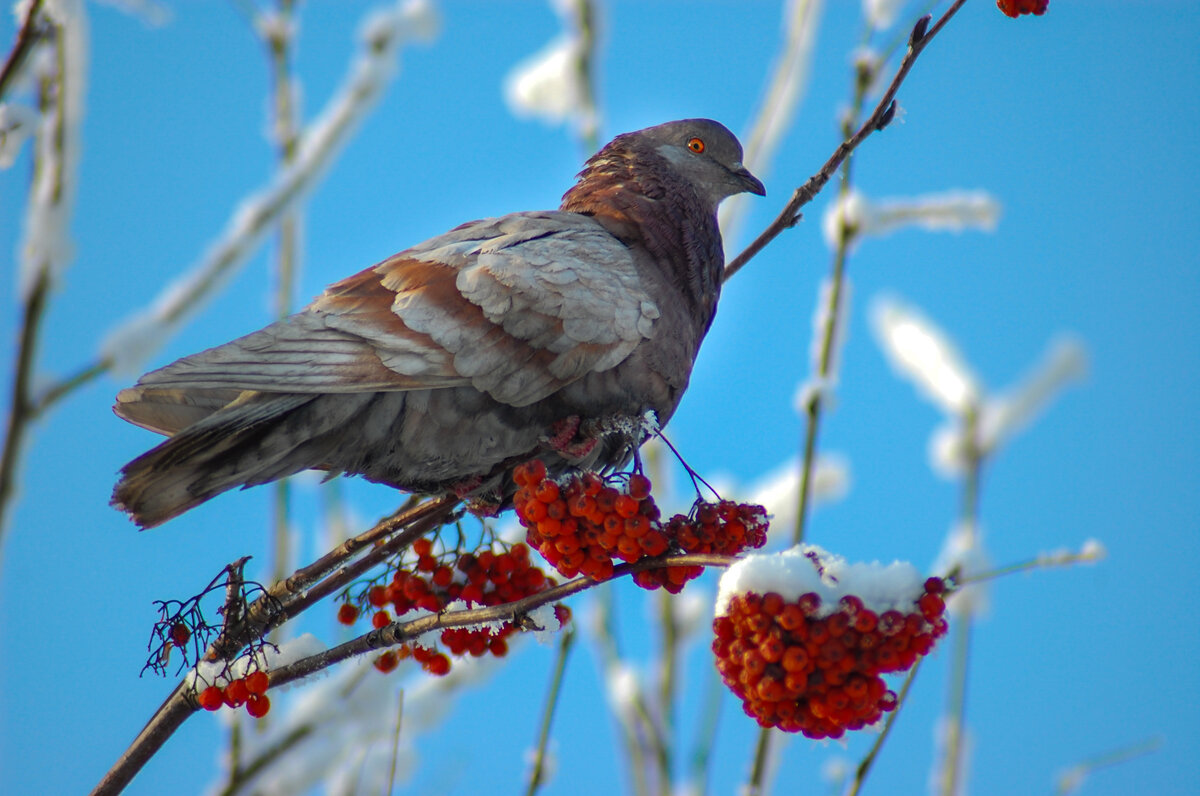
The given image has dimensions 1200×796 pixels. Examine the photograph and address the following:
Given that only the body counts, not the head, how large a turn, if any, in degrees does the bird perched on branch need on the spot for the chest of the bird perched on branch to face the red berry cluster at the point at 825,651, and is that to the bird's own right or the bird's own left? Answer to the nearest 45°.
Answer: approximately 45° to the bird's own right

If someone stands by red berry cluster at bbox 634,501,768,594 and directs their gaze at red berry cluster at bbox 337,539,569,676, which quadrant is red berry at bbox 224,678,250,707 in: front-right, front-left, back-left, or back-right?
front-left

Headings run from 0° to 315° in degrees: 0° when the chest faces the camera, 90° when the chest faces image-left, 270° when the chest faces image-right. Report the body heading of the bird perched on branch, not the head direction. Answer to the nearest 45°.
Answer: approximately 270°

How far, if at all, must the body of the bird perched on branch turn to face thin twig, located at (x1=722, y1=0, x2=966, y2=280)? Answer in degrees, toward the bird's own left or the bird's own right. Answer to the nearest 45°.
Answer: approximately 45° to the bird's own right
